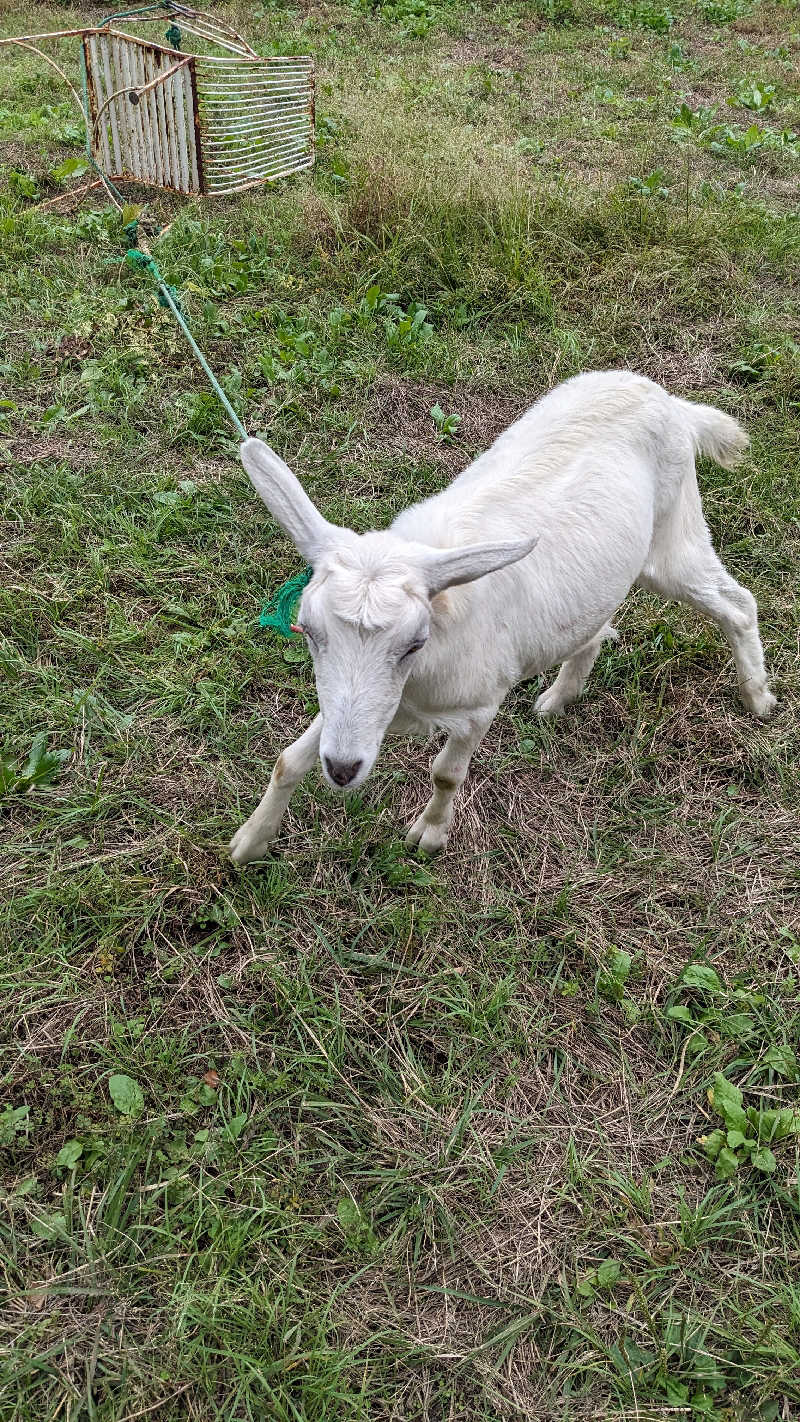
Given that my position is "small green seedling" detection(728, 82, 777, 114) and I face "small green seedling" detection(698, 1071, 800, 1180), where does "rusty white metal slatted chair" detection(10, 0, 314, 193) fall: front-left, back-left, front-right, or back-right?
front-right

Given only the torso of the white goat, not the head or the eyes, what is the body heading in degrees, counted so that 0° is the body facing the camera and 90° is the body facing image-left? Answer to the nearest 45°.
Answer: approximately 45°

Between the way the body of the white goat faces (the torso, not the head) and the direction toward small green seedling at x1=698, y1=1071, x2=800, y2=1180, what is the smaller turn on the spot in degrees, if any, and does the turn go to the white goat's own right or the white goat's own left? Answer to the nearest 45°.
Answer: approximately 90° to the white goat's own left

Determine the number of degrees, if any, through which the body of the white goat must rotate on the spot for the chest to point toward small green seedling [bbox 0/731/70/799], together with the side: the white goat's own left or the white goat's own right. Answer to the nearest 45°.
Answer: approximately 45° to the white goat's own right

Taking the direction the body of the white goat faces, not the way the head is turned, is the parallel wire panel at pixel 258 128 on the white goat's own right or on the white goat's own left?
on the white goat's own right

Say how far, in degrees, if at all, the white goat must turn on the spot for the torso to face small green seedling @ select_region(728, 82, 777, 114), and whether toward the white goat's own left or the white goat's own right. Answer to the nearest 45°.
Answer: approximately 135° to the white goat's own right
